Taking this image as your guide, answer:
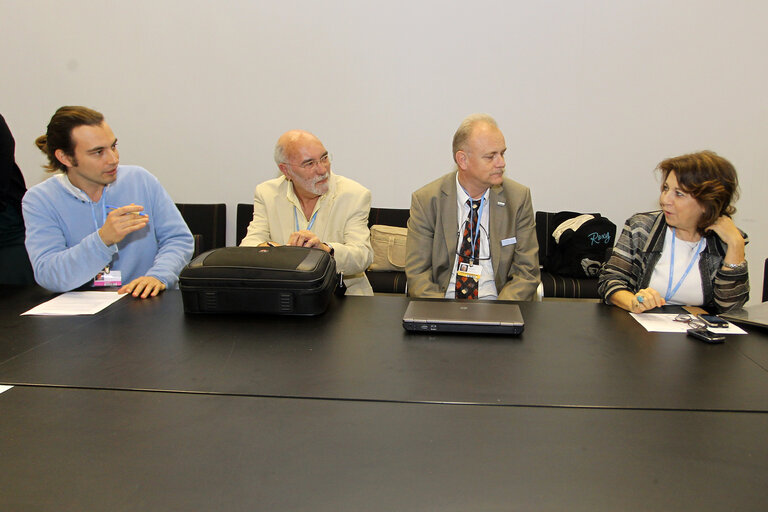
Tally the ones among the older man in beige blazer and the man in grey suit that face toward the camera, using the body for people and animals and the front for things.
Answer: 2

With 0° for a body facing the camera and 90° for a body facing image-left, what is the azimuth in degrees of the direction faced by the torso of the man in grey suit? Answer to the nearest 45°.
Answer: approximately 0°

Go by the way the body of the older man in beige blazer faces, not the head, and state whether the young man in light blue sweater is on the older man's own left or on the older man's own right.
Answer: on the older man's own right
